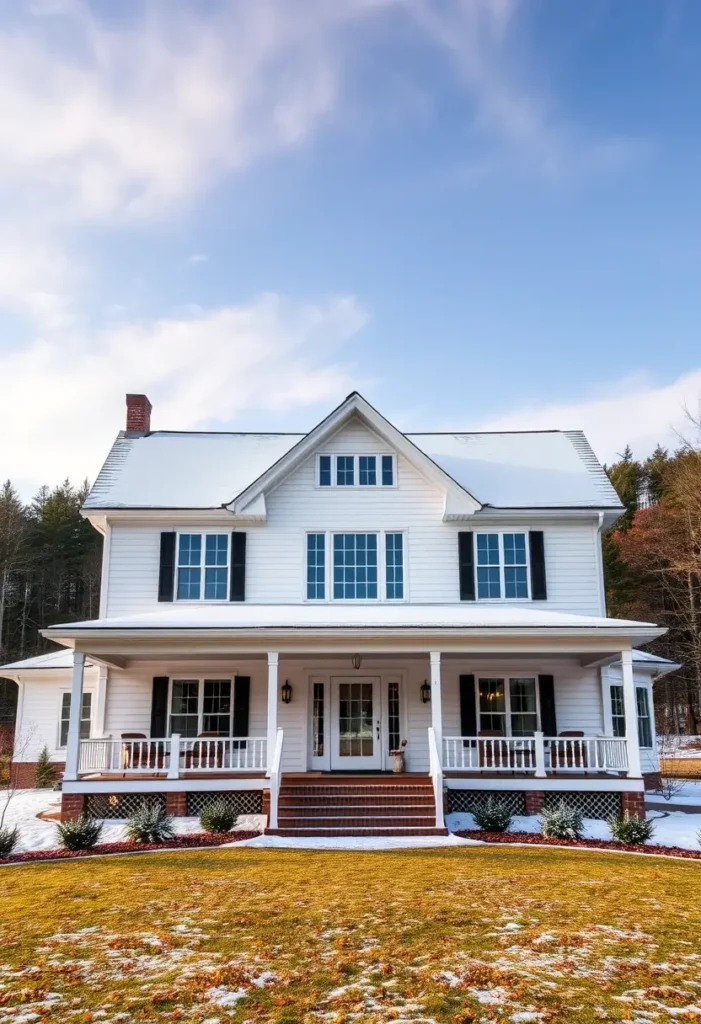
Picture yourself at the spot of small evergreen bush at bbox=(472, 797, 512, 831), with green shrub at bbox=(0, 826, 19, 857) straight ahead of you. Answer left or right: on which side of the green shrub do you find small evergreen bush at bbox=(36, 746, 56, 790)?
right

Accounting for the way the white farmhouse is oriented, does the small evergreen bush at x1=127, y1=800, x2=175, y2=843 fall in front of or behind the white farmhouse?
in front

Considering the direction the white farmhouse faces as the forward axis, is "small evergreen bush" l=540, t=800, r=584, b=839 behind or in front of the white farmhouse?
in front

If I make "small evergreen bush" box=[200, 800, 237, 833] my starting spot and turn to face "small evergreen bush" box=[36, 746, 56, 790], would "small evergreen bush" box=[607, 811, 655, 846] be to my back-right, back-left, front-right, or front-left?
back-right

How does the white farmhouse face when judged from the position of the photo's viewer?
facing the viewer

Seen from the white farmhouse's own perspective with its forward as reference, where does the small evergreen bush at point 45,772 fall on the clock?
The small evergreen bush is roughly at 4 o'clock from the white farmhouse.

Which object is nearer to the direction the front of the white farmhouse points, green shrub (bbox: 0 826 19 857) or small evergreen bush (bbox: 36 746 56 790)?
the green shrub

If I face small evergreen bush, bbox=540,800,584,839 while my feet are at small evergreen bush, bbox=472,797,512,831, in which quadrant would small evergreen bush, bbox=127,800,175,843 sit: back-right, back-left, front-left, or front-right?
back-right

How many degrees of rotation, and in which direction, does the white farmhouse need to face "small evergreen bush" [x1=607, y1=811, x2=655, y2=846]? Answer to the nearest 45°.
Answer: approximately 45° to its left

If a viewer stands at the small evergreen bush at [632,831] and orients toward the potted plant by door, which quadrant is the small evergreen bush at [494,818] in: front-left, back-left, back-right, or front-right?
front-left

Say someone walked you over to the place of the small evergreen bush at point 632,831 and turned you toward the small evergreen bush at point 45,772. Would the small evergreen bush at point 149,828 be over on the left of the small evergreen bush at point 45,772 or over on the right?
left

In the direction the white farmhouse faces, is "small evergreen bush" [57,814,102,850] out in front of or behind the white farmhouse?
in front

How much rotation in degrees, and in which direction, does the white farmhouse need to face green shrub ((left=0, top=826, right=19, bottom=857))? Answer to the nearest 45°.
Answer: approximately 45° to its right
